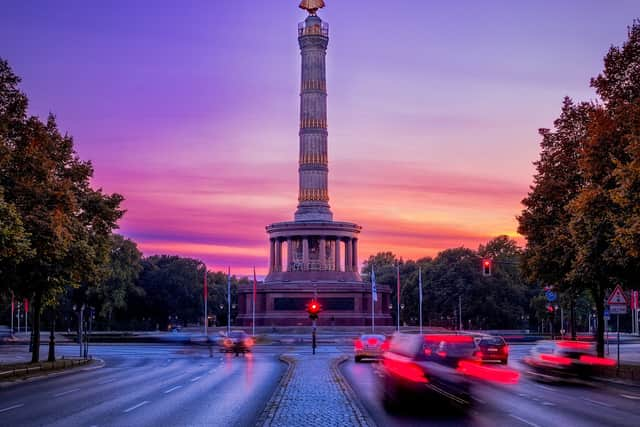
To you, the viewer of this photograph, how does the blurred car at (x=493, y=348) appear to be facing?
facing away from the viewer

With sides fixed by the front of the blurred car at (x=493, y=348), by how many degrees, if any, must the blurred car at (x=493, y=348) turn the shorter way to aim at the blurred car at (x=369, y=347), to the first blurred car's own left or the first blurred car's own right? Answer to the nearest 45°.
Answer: approximately 45° to the first blurred car's own left

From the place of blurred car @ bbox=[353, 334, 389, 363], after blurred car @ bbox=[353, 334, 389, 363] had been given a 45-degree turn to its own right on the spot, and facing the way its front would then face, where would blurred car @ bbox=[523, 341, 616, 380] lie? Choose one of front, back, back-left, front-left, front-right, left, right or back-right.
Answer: right

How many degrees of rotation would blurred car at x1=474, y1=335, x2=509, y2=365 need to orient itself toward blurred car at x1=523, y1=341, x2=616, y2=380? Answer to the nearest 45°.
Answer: approximately 135° to its right

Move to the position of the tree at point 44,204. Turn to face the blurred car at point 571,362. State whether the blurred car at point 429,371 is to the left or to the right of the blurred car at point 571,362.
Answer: right

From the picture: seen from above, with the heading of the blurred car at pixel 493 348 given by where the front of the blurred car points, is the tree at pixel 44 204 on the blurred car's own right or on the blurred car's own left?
on the blurred car's own left

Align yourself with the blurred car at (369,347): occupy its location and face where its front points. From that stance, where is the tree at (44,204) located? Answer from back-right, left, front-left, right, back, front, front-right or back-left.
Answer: back-left

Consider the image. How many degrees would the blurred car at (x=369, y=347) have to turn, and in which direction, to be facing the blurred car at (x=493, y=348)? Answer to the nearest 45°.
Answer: approximately 135° to its right

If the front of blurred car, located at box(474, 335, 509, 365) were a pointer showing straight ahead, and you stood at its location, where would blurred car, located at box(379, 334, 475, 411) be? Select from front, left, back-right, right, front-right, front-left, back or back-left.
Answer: back

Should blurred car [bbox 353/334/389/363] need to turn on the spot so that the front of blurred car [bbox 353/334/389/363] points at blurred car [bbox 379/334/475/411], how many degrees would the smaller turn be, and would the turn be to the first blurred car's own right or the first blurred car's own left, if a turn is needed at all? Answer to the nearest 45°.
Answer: approximately 180°

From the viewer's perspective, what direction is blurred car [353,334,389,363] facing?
away from the camera

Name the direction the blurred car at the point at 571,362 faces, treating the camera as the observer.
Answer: facing away from the viewer
